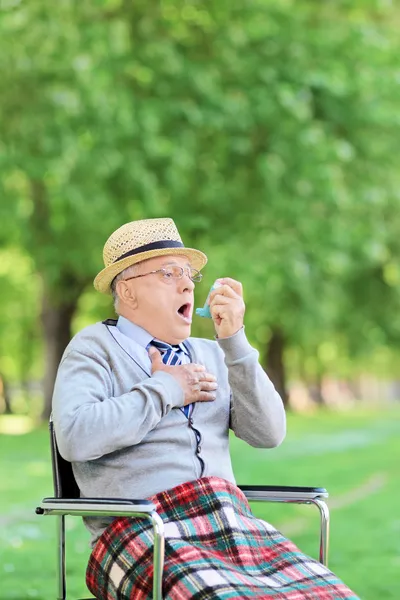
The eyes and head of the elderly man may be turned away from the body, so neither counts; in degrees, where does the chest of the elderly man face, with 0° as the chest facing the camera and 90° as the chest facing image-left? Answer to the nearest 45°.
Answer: approximately 315°

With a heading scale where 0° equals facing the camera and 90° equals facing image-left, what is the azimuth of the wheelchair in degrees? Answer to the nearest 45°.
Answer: approximately 315°
